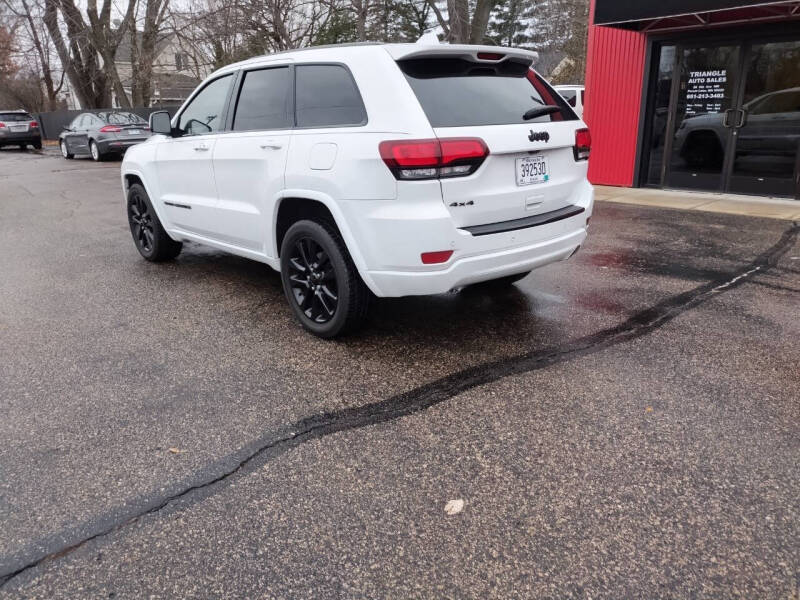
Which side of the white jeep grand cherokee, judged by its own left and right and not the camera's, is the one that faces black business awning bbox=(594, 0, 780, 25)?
right

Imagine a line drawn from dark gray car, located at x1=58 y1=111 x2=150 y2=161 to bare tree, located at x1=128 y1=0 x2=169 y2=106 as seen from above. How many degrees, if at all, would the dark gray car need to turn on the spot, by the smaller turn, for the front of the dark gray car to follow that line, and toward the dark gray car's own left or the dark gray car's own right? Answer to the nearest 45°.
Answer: approximately 45° to the dark gray car's own right

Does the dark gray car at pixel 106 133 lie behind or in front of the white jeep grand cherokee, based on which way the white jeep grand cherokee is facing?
in front

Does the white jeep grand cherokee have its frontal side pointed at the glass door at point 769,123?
no

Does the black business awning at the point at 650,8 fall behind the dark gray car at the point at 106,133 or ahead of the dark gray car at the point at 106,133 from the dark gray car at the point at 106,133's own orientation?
behind

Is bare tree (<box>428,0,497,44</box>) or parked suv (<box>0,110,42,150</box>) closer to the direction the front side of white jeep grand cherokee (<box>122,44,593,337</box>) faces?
the parked suv

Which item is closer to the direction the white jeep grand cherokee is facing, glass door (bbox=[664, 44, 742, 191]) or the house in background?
the house in background

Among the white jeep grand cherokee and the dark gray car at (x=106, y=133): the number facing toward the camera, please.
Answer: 0

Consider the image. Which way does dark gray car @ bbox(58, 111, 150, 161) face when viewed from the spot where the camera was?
facing away from the viewer and to the left of the viewer

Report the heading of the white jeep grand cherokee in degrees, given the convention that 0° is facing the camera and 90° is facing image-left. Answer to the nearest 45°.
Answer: approximately 135°

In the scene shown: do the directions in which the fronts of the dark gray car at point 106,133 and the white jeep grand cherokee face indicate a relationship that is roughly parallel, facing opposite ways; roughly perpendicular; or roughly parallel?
roughly parallel

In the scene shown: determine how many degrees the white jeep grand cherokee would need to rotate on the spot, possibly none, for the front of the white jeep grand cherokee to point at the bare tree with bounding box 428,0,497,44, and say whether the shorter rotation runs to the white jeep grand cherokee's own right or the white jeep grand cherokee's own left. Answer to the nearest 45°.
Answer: approximately 45° to the white jeep grand cherokee's own right

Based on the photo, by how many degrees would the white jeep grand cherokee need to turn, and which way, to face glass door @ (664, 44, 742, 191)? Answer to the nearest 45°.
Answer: approximately 90° to its right
